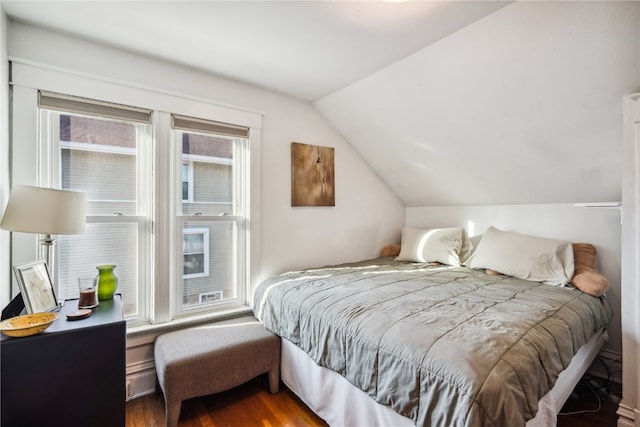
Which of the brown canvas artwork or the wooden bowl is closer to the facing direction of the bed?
the wooden bowl

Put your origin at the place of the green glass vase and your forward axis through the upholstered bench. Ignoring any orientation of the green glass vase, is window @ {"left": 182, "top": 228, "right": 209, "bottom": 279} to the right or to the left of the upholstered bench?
left

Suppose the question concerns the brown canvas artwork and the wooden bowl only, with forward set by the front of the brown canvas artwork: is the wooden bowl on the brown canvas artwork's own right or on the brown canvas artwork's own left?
on the brown canvas artwork's own right

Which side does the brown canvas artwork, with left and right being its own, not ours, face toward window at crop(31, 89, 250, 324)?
right

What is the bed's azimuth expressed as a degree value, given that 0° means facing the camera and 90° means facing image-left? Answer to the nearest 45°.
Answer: approximately 45°

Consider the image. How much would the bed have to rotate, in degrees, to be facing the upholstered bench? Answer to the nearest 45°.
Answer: approximately 45° to its right

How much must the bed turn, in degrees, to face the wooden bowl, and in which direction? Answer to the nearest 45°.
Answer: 0° — it already faces it

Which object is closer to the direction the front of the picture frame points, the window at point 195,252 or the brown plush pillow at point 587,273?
the brown plush pillow

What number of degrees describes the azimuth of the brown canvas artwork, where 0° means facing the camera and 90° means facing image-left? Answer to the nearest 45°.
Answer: approximately 315°

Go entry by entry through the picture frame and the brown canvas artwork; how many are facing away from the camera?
0

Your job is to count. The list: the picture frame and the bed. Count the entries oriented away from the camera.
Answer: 0

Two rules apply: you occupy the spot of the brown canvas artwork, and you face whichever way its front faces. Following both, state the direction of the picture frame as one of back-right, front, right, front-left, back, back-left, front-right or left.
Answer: right
